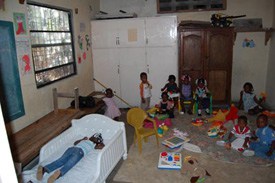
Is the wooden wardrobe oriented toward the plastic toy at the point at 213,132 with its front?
yes

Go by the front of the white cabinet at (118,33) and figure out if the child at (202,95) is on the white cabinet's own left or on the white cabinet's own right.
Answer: on the white cabinet's own left

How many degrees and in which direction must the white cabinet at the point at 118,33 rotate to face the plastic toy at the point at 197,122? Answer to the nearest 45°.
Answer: approximately 45° to its left

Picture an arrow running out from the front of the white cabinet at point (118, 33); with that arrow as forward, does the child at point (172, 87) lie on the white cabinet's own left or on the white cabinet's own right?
on the white cabinet's own left

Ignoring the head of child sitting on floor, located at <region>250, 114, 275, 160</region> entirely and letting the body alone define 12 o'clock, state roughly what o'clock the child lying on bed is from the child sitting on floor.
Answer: The child lying on bed is roughly at 12 o'clock from the child sitting on floor.

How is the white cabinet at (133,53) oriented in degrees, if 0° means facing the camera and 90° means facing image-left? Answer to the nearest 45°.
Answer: approximately 0°

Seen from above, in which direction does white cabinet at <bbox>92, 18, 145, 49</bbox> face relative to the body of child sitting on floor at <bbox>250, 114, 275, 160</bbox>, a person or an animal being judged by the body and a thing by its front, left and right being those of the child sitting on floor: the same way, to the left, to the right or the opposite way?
to the left

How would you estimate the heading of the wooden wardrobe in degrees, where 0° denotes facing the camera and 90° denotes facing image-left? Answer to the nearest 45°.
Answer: approximately 0°

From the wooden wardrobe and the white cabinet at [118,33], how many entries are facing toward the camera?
2

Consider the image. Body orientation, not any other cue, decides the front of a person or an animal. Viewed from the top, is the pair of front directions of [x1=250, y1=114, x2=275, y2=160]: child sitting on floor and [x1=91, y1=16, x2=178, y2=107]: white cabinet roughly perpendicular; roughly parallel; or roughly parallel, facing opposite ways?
roughly perpendicular
